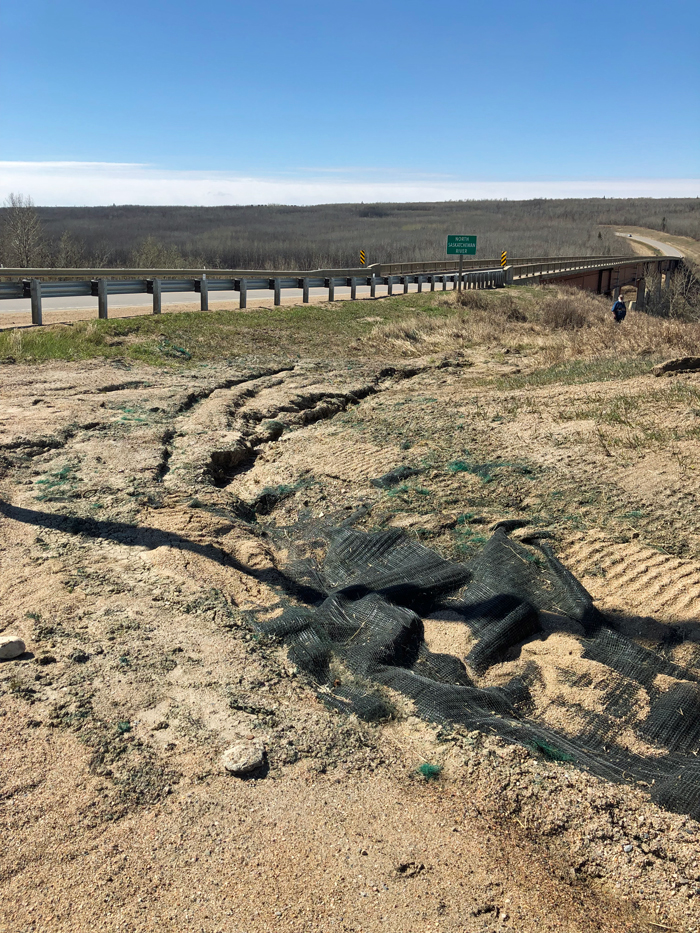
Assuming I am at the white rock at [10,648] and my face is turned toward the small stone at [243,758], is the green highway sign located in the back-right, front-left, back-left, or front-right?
back-left

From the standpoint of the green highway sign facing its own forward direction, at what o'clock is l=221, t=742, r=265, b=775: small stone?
The small stone is roughly at 12 o'clock from the green highway sign.

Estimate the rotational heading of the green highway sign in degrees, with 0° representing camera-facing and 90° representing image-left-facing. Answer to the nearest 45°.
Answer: approximately 0°

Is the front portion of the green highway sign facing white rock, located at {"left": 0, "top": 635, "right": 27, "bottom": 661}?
yes
